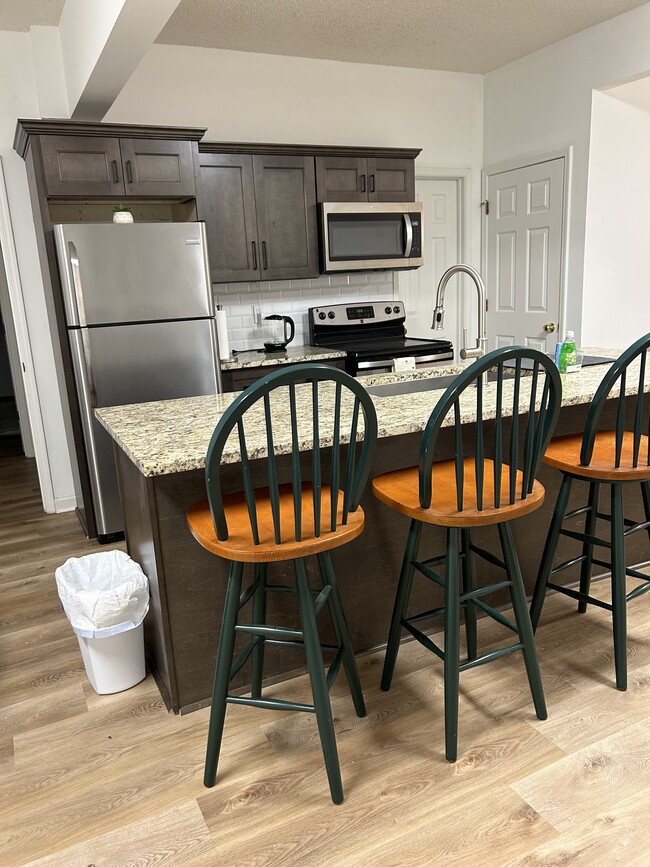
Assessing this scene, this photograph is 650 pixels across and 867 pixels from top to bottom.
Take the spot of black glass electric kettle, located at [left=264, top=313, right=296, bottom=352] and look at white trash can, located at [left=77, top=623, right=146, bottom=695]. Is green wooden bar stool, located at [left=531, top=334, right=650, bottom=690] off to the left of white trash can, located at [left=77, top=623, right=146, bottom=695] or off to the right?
left

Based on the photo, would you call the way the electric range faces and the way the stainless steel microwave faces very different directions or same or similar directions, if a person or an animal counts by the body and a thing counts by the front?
same or similar directions

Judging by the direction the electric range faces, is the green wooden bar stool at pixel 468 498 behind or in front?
in front

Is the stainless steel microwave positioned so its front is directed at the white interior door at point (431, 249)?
no

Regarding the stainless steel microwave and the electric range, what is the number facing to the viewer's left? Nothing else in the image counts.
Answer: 0

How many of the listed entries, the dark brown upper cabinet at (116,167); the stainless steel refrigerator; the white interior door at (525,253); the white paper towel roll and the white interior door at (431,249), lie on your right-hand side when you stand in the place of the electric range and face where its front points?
3

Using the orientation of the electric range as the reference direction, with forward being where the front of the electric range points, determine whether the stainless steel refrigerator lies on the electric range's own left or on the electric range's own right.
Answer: on the electric range's own right

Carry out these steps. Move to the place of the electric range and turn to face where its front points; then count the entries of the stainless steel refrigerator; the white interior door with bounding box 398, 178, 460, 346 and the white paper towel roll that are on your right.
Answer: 2

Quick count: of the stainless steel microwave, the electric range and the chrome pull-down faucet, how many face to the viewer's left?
1

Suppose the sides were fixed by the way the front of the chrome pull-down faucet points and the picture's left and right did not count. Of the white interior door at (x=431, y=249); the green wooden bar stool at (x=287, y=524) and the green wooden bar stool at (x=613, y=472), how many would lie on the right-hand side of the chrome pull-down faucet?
1

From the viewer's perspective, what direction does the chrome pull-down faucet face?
to the viewer's left

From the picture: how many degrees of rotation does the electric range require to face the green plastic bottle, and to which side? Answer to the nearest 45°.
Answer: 0° — it already faces it

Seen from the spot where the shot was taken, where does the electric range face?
facing the viewer and to the right of the viewer
